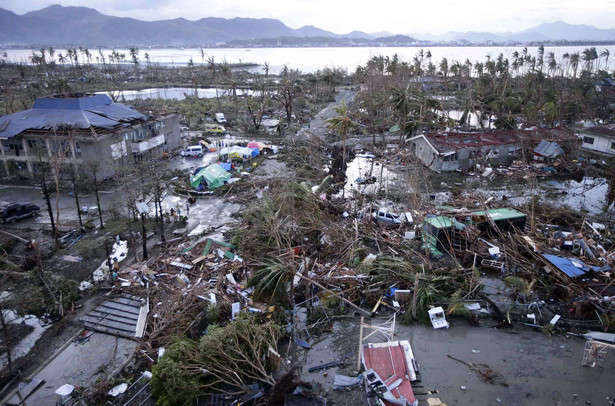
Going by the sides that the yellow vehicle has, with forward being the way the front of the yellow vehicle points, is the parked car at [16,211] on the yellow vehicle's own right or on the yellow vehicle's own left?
on the yellow vehicle's own right
